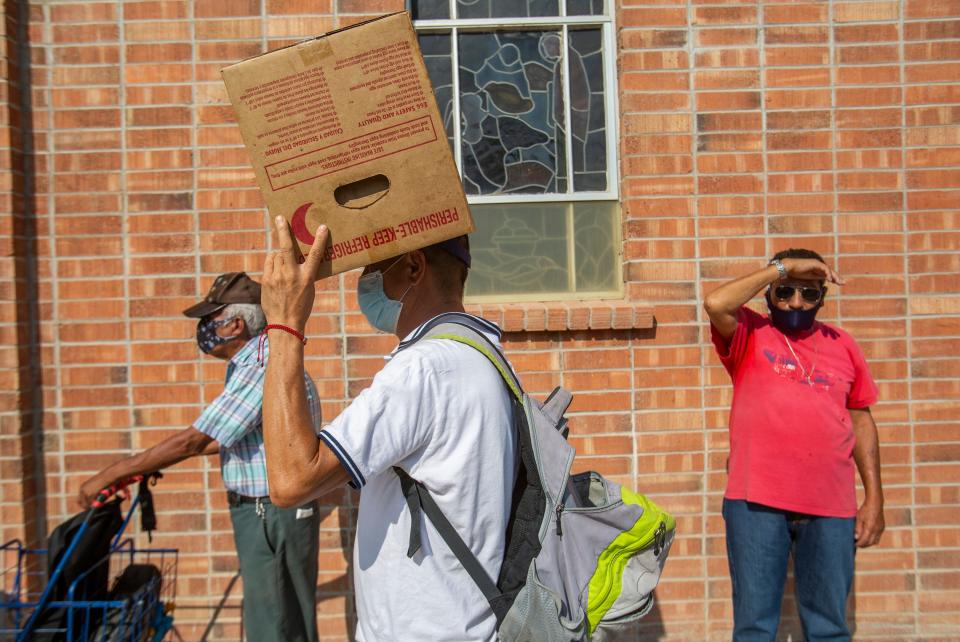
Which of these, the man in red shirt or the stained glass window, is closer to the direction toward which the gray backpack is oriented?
the man in red shirt

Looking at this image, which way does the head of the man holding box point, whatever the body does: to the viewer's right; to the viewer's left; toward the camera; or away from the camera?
to the viewer's left

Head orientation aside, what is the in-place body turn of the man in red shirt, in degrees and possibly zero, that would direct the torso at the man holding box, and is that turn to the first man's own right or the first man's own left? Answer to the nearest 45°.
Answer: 0° — they already face them

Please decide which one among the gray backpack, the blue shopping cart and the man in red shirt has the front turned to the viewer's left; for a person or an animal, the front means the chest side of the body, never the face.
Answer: the blue shopping cart

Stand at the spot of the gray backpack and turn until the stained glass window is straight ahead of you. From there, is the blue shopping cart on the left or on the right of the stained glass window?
left

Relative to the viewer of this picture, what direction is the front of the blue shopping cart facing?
facing to the left of the viewer

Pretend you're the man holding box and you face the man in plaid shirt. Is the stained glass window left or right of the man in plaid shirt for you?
right

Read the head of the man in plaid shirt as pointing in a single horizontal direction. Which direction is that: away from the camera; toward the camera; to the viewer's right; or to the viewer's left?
to the viewer's left

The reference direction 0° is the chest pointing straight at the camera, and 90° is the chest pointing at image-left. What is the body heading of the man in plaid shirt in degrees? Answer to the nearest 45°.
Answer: approximately 90°

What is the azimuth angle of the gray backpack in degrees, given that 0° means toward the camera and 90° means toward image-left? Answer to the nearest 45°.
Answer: approximately 270°
